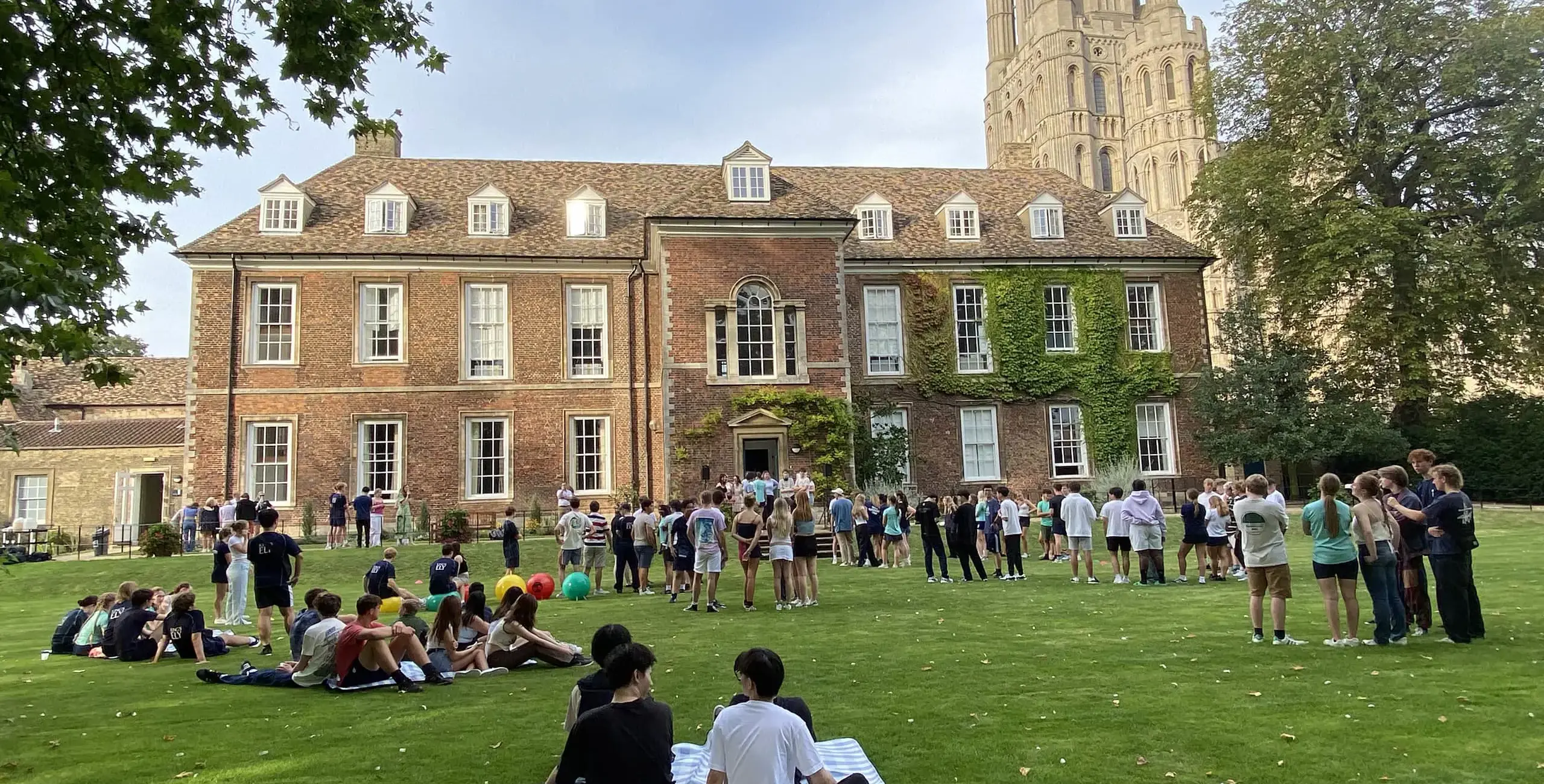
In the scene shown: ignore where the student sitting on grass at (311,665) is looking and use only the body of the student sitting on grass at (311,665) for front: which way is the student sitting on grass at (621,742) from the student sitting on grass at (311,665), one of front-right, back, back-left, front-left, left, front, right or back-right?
back-left

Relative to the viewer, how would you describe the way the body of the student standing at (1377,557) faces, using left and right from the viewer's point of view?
facing away from the viewer and to the left of the viewer

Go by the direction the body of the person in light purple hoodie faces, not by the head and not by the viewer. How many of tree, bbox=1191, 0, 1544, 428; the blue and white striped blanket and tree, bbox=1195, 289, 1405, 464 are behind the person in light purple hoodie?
1

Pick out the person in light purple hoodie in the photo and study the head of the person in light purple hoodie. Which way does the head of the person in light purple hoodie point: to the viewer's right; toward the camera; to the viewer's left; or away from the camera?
away from the camera

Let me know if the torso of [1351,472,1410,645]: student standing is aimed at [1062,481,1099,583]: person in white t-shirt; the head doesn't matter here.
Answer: yes

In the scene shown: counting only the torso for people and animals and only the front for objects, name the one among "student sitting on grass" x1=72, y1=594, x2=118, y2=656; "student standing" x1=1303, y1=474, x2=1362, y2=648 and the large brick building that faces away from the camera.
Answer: the student standing

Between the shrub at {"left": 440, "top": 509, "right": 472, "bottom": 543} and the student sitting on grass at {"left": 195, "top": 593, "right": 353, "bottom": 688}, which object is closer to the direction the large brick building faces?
the student sitting on grass

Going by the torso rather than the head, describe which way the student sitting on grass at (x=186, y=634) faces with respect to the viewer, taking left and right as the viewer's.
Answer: facing away from the viewer and to the right of the viewer

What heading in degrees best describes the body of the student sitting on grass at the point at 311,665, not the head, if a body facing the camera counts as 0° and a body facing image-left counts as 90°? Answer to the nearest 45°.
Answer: approximately 135°

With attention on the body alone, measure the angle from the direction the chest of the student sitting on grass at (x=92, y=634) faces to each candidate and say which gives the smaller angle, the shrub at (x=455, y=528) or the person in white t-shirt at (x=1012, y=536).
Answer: the person in white t-shirt

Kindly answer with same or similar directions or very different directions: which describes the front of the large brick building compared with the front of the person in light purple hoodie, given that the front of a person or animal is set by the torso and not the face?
very different directions

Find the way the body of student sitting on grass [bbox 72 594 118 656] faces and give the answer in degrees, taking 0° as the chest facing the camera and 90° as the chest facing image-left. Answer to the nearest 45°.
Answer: approximately 270°

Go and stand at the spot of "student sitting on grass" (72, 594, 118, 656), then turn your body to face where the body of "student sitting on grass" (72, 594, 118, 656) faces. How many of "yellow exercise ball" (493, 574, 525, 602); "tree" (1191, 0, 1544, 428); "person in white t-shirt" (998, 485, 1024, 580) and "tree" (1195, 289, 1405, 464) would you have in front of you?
4

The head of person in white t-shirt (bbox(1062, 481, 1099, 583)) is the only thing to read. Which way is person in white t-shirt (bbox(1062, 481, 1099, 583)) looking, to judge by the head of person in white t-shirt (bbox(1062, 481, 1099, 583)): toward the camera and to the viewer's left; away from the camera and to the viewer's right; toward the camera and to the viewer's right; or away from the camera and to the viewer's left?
away from the camera and to the viewer's left

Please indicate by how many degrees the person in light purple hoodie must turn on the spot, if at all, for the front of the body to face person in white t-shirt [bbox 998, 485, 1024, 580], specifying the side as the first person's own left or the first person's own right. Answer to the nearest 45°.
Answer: approximately 45° to the first person's own left

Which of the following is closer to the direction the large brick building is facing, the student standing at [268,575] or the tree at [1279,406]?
the student standing

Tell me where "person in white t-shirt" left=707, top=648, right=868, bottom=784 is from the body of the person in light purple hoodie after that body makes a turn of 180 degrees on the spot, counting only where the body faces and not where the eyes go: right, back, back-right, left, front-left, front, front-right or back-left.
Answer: front
